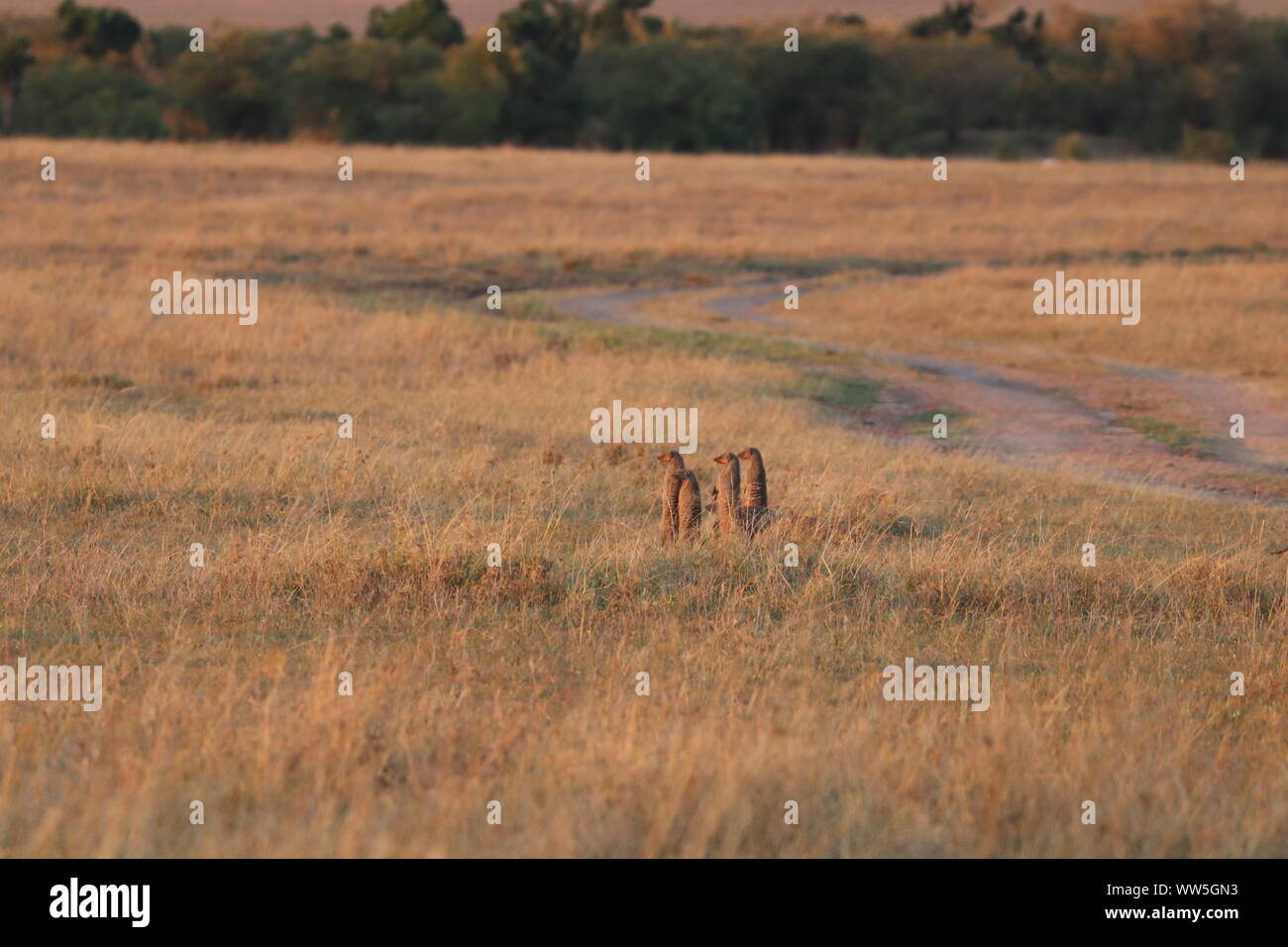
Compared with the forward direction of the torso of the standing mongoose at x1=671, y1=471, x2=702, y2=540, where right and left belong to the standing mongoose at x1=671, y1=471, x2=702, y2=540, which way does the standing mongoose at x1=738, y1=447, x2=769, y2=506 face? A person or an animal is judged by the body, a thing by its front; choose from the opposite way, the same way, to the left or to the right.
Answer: the same way

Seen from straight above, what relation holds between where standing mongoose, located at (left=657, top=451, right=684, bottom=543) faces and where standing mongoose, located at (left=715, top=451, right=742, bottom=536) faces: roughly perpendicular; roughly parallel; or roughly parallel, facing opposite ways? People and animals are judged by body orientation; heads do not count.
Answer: roughly parallel

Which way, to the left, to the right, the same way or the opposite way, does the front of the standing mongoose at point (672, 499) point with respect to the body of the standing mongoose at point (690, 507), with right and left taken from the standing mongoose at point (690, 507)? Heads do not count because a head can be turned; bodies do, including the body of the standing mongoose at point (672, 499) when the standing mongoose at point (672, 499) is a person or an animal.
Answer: the same way
